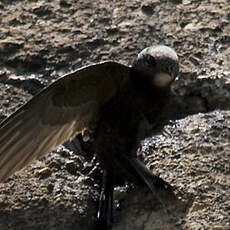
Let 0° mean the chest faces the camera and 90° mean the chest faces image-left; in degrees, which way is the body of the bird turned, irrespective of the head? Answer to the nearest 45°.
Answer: approximately 315°
